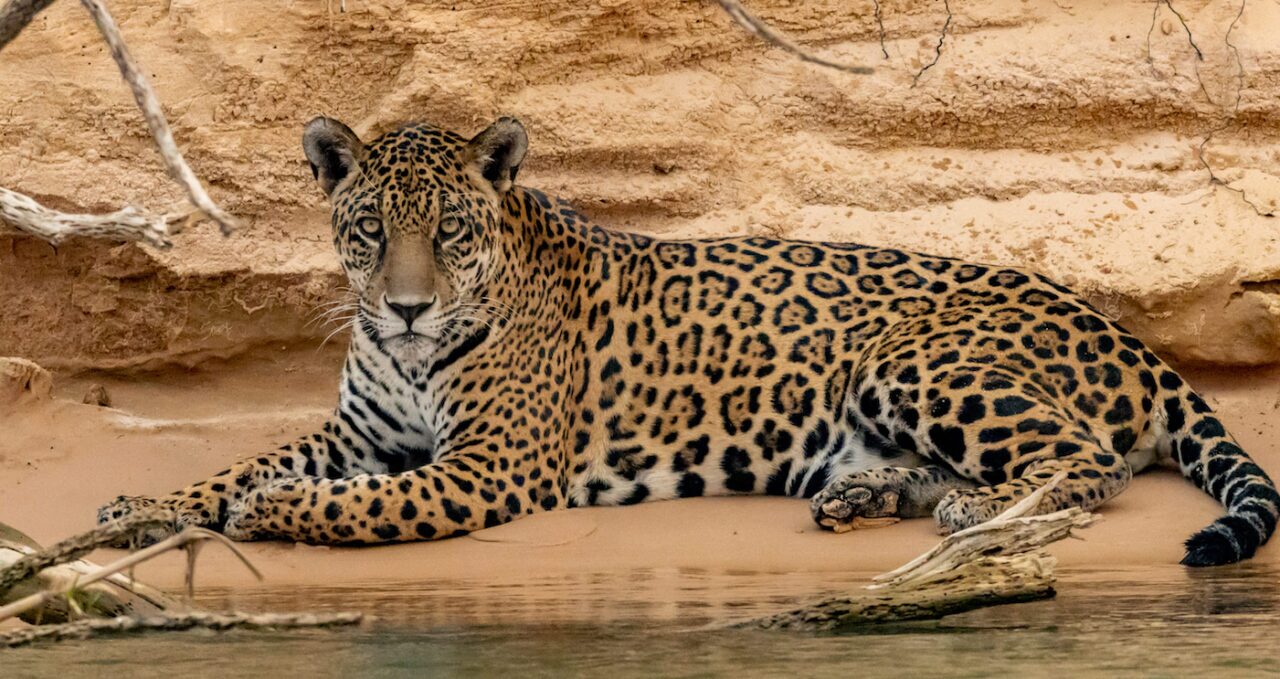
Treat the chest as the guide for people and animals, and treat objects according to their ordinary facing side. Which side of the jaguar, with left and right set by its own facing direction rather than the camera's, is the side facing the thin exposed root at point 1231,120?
back

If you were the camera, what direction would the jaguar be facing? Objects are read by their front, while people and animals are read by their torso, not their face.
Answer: facing to the left of the viewer

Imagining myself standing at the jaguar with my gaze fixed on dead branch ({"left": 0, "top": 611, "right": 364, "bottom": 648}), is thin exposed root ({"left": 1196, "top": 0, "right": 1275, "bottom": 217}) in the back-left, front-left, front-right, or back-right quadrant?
back-left

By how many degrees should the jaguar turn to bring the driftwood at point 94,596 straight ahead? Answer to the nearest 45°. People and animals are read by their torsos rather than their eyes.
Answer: approximately 45° to its left

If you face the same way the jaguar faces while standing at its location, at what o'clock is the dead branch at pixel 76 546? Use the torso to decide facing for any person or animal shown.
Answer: The dead branch is roughly at 10 o'clock from the jaguar.

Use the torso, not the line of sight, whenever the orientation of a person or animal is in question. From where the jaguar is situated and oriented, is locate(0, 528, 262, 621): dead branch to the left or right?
on its left
